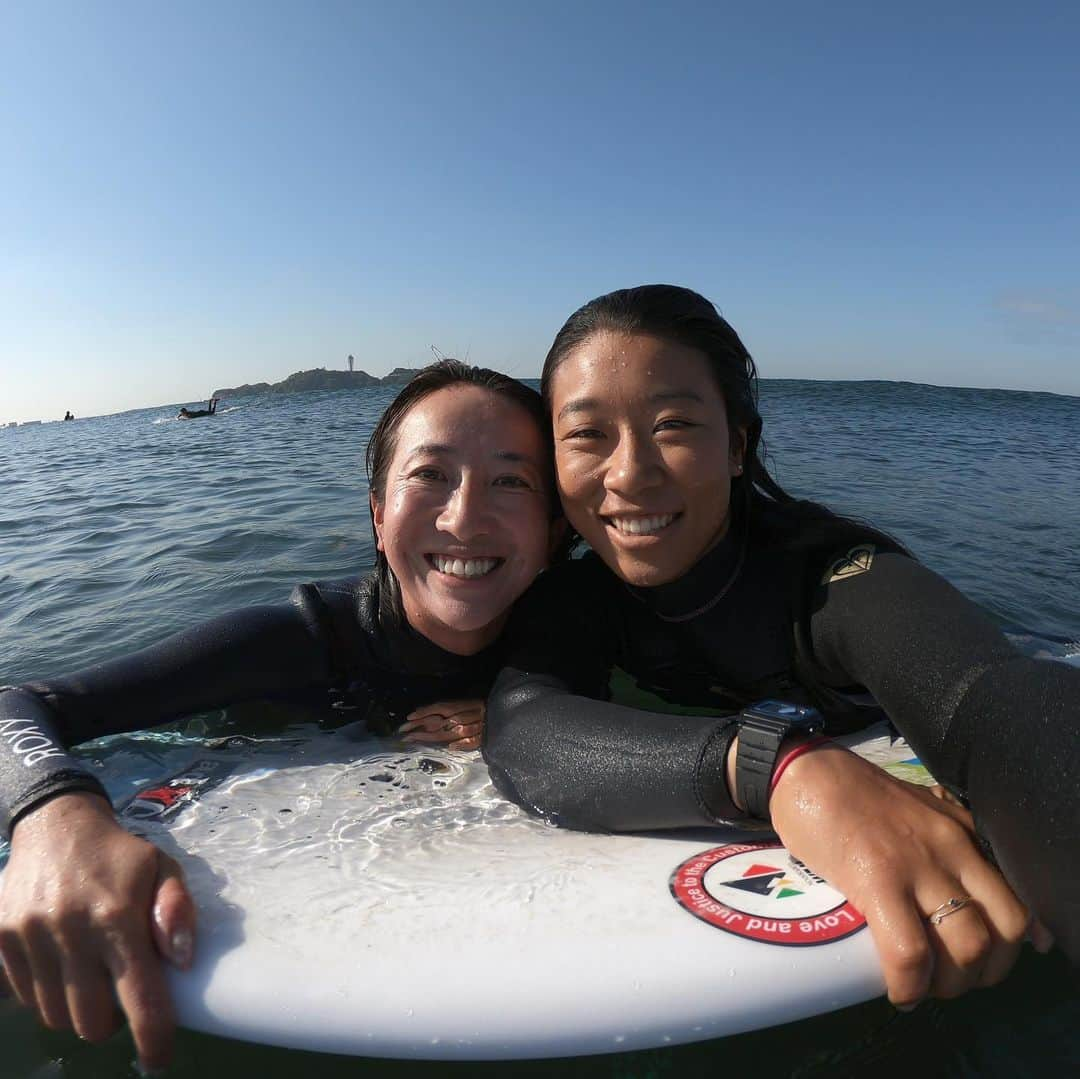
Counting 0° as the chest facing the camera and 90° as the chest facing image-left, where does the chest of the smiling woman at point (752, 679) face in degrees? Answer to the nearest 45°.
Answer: approximately 0°

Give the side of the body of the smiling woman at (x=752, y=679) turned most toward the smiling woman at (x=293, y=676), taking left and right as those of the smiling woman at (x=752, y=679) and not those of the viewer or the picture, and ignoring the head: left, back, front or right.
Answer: right

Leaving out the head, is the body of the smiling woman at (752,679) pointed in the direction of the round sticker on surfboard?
yes

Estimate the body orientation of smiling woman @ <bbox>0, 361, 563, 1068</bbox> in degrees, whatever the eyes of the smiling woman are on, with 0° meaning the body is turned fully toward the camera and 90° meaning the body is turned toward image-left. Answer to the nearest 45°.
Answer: approximately 0°

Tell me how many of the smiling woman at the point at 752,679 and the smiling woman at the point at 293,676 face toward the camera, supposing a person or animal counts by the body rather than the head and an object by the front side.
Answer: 2
